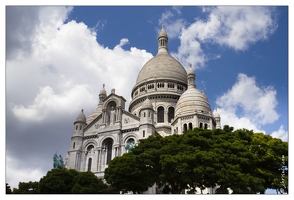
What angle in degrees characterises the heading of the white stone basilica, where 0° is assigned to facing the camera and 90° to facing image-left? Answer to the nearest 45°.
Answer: approximately 45°

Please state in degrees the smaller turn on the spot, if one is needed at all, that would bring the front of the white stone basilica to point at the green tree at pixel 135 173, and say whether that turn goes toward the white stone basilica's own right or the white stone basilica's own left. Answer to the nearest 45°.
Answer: approximately 45° to the white stone basilica's own left

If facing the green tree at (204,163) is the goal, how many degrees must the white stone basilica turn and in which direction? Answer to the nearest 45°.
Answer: approximately 90° to its left

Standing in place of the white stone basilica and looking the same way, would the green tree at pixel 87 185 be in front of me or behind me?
in front

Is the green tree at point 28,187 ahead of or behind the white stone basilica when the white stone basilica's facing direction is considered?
ahead

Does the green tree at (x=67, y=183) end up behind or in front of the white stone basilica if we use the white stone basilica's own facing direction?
in front
